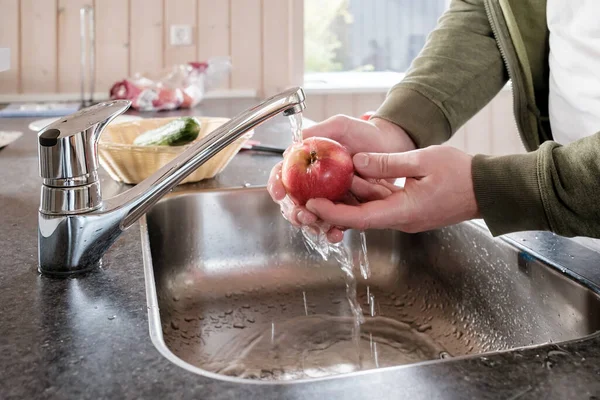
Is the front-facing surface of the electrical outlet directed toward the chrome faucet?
yes

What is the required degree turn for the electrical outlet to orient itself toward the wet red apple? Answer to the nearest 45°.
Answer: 0° — it already faces it

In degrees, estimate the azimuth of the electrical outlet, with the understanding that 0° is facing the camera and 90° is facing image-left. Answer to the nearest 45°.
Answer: approximately 0°

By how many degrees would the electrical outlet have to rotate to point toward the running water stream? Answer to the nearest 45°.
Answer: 0° — it already faces it

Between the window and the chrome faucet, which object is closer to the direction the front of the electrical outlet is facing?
the chrome faucet

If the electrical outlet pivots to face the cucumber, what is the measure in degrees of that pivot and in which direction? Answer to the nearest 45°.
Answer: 0° — it already faces it
